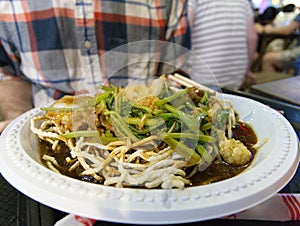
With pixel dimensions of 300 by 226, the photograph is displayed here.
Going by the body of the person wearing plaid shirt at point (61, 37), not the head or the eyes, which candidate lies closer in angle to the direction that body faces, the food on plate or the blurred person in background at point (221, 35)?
the food on plate

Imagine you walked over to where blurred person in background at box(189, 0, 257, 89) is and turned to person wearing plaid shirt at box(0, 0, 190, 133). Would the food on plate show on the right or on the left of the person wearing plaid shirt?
left

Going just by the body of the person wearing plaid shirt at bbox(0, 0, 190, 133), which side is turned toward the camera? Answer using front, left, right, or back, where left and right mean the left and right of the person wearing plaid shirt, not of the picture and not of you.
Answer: front

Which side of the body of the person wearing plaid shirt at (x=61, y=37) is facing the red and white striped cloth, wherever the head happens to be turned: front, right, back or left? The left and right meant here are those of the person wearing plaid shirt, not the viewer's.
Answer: front

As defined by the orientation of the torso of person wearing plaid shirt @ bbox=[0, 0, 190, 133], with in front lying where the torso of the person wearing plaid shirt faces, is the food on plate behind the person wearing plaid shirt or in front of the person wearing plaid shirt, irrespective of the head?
in front
